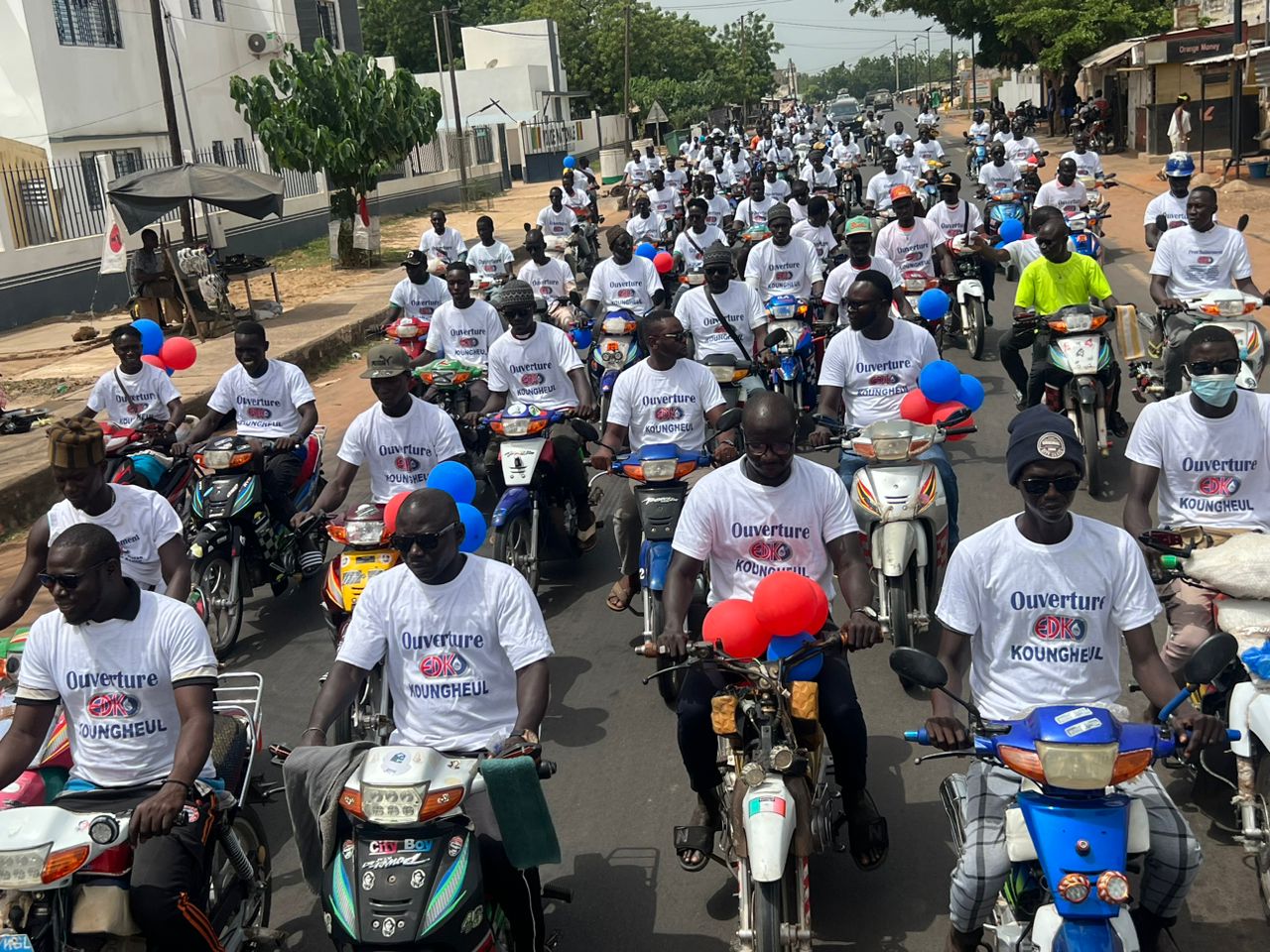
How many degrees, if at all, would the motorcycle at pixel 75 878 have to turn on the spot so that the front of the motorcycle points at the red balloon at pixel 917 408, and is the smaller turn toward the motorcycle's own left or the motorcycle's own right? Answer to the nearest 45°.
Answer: approximately 180°

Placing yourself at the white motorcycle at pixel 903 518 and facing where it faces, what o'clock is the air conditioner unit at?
The air conditioner unit is roughly at 5 o'clock from the white motorcycle.

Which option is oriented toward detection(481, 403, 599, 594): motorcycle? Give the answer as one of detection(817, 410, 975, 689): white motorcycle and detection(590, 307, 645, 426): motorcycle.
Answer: detection(590, 307, 645, 426): motorcycle

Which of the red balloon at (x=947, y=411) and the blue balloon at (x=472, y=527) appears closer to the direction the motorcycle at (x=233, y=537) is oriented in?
the blue balloon

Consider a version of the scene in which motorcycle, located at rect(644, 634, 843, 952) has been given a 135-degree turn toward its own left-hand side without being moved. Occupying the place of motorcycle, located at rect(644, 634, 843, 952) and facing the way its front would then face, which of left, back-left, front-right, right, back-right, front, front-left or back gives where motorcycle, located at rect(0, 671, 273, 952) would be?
back-left

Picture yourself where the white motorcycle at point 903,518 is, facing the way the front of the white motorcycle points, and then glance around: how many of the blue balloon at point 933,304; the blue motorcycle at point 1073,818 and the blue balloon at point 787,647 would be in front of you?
2

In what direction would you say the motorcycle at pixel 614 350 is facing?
toward the camera

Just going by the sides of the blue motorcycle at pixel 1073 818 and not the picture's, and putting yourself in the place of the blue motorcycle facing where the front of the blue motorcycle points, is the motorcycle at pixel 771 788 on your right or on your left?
on your right

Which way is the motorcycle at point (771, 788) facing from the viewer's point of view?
toward the camera

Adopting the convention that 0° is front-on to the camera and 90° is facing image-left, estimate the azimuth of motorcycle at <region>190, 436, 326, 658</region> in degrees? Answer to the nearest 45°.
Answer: approximately 45°

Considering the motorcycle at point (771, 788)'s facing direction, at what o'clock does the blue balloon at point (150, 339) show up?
The blue balloon is roughly at 5 o'clock from the motorcycle.

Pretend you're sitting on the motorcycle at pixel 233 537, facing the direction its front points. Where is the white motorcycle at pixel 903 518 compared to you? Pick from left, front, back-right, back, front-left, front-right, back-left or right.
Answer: left

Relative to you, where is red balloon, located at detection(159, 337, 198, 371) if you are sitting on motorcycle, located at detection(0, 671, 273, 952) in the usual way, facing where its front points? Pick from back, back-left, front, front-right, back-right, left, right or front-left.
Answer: back-right

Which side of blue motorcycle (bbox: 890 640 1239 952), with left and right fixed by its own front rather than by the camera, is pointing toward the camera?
front
